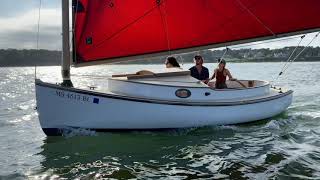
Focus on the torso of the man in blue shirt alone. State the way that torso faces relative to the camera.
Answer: toward the camera
